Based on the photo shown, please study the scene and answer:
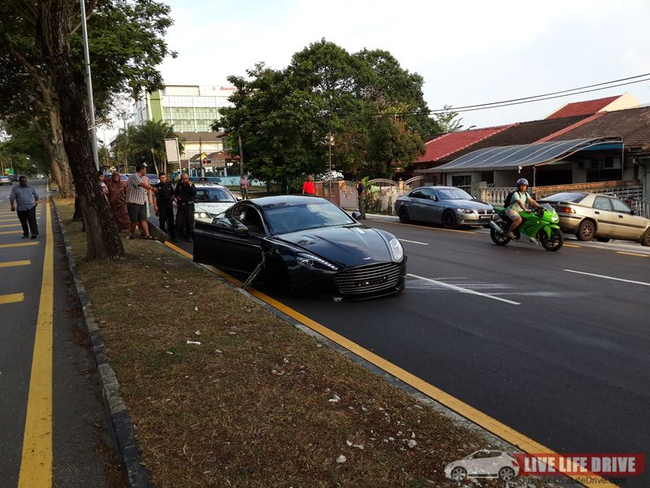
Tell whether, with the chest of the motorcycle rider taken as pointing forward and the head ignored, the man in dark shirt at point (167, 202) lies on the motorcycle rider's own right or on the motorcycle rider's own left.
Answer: on the motorcycle rider's own right

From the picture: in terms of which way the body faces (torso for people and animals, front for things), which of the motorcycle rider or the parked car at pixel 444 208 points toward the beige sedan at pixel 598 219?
the parked car

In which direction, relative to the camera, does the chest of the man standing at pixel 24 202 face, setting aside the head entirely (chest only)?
toward the camera

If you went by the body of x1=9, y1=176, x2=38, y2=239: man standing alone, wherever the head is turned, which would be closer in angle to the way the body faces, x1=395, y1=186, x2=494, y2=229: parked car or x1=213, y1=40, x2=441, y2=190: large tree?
the parked car

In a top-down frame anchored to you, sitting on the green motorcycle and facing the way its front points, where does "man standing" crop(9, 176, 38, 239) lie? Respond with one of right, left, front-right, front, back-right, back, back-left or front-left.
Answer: back-right

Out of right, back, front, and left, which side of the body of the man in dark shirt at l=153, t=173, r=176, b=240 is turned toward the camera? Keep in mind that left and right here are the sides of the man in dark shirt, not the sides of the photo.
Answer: front

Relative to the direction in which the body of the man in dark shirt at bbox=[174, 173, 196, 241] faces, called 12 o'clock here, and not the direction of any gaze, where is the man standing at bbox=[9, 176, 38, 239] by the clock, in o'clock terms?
The man standing is roughly at 4 o'clock from the man in dark shirt.

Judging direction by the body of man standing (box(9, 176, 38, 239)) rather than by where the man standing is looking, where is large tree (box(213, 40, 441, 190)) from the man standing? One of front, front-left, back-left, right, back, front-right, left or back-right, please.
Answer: back-left

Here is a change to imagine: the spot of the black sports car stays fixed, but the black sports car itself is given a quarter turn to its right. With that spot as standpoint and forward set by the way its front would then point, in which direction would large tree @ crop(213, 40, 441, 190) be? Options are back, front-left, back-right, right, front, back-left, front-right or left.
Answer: back-right

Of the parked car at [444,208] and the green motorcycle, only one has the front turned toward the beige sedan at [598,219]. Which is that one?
the parked car

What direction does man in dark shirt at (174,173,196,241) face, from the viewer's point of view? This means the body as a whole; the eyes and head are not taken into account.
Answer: toward the camera

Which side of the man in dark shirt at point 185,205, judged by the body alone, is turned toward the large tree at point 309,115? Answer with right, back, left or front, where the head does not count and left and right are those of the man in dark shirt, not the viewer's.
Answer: back

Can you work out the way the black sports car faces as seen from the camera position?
facing the viewer and to the right of the viewer
